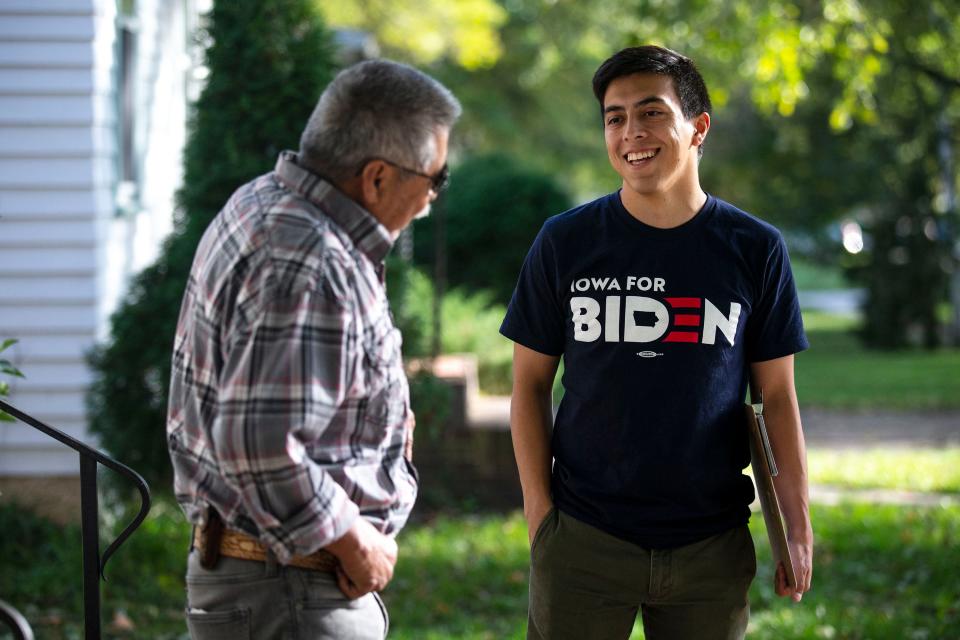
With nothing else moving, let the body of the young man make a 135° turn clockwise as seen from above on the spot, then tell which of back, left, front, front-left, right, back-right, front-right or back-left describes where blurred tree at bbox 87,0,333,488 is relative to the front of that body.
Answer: front

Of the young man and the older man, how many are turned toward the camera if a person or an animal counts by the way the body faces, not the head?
1

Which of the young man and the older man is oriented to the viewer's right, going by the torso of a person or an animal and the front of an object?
the older man

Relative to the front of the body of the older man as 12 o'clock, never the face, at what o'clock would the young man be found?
The young man is roughly at 11 o'clock from the older man.

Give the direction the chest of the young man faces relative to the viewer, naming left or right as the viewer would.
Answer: facing the viewer

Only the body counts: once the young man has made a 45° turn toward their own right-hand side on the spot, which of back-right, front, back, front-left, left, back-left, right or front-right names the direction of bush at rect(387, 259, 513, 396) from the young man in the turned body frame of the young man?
back-right

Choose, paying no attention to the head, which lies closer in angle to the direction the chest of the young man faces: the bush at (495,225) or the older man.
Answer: the older man

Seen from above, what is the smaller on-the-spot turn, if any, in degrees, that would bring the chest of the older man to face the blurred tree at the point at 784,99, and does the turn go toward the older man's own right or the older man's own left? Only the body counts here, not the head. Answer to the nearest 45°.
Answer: approximately 45° to the older man's own left

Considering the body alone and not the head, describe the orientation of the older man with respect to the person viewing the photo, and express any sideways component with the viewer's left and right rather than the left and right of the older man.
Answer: facing to the right of the viewer

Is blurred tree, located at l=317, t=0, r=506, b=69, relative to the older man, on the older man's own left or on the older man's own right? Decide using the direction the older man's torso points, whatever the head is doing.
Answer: on the older man's own left

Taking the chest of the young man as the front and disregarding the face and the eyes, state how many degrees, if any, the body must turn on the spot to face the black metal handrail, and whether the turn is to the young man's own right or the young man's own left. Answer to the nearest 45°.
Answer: approximately 90° to the young man's own right

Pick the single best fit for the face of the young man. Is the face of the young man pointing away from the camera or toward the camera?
toward the camera

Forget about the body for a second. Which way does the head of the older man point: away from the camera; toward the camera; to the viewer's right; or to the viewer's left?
to the viewer's right

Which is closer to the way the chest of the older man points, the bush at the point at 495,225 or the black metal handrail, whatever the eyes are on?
the bush

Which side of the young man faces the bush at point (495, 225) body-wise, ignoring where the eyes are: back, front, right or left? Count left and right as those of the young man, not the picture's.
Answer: back
